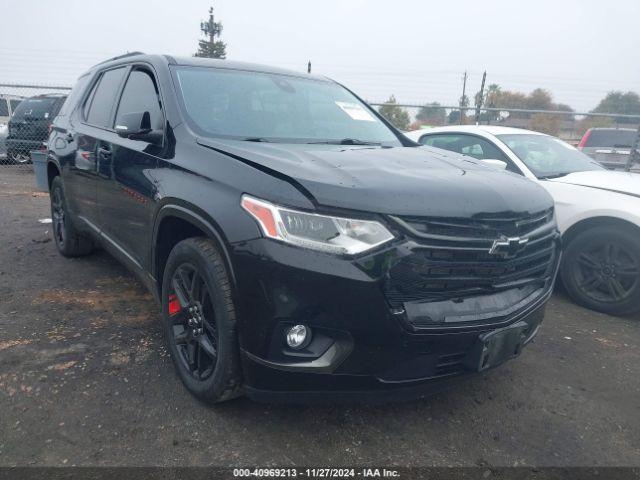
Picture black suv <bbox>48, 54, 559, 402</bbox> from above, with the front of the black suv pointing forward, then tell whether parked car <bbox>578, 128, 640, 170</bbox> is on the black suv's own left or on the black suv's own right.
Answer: on the black suv's own left

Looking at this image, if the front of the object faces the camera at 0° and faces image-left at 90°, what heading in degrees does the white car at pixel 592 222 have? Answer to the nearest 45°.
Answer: approximately 315°

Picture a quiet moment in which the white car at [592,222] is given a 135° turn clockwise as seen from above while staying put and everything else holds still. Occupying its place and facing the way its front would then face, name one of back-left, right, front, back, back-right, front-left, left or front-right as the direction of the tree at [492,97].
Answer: right

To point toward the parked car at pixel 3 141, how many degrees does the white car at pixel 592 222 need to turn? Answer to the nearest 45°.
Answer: approximately 135° to its right

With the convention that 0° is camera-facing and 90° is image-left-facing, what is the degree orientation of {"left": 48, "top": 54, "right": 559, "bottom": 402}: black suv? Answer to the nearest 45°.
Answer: approximately 315°

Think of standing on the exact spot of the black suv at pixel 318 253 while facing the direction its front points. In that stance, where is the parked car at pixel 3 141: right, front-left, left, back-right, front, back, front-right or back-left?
back

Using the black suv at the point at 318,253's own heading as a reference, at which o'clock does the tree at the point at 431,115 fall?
The tree is roughly at 8 o'clock from the black suv.

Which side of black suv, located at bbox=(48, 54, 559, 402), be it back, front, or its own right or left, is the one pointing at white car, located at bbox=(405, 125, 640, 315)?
left

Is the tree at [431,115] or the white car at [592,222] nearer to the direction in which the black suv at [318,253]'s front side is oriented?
the white car

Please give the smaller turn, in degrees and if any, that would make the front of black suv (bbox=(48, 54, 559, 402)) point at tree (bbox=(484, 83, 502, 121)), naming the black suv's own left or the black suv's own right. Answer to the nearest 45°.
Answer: approximately 135° to the black suv's own left

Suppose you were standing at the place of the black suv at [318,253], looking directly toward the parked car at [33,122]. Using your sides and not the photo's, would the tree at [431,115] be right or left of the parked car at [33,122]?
right

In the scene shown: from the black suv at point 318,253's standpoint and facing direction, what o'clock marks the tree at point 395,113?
The tree is roughly at 8 o'clock from the black suv.
